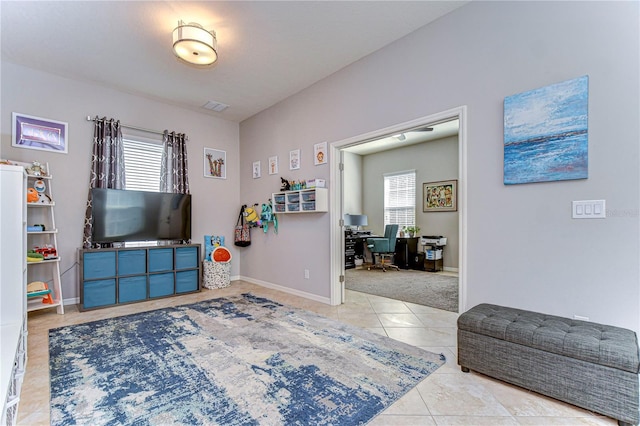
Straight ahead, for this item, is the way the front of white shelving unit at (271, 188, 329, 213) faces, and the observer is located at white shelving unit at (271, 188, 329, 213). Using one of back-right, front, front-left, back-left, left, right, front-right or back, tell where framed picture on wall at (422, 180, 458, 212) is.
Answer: back

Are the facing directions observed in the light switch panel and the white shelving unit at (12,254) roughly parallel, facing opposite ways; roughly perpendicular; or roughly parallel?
roughly parallel, facing opposite ways

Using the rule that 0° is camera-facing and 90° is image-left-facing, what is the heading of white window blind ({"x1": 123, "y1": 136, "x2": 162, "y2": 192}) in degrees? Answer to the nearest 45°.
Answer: approximately 0°

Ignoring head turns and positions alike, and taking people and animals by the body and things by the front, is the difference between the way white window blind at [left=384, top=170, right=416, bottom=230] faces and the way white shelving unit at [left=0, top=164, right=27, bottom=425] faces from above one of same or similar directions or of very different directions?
very different directions

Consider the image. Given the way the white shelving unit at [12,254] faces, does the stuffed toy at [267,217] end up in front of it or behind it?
in front

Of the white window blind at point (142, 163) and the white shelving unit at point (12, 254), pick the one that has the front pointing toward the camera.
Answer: the white window blind

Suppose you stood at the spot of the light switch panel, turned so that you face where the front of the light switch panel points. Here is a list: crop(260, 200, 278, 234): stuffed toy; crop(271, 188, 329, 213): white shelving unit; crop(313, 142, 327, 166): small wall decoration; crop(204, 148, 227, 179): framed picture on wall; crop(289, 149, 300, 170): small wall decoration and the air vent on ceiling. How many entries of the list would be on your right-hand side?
6

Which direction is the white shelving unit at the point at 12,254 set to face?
to the viewer's right

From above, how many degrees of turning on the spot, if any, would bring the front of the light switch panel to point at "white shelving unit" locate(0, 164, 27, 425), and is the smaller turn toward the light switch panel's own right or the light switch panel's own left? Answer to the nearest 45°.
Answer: approximately 45° to the light switch panel's own right

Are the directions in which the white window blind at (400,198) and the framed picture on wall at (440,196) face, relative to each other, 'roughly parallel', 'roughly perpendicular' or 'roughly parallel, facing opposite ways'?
roughly parallel

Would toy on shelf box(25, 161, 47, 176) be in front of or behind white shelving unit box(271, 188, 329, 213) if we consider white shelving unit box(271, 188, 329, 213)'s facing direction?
in front

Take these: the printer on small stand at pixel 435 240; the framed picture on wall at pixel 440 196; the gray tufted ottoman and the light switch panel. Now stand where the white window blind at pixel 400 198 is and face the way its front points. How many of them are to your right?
0

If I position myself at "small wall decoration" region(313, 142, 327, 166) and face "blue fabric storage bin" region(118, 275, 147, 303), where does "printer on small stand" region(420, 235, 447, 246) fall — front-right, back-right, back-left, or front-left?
back-right

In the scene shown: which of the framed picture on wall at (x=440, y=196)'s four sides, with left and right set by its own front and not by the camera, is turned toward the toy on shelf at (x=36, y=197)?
front

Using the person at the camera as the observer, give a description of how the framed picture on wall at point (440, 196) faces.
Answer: facing the viewer and to the left of the viewer
